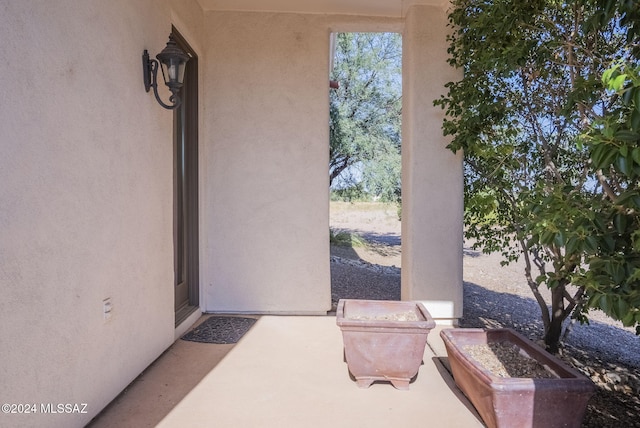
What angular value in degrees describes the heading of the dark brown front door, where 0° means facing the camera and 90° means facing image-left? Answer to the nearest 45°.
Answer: approximately 270°

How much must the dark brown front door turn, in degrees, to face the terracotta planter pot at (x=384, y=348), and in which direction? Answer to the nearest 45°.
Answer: approximately 45° to its right

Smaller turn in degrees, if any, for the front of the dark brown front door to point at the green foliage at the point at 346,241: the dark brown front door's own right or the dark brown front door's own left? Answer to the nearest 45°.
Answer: approximately 45° to the dark brown front door's own left

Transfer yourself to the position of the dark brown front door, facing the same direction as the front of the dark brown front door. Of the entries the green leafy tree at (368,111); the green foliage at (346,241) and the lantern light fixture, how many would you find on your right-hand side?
1

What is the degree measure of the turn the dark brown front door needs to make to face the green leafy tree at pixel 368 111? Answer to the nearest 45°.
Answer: approximately 45° to its left

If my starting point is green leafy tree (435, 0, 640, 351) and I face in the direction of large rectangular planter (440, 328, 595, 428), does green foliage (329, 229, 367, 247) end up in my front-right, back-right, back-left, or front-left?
back-right

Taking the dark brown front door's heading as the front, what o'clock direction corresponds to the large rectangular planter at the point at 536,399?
The large rectangular planter is roughly at 2 o'clock from the dark brown front door.

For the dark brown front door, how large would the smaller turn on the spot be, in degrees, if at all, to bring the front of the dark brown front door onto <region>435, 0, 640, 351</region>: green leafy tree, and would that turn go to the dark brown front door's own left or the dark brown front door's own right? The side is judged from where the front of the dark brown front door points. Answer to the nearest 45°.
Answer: approximately 45° to the dark brown front door's own right

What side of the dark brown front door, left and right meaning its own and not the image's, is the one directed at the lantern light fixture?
right
